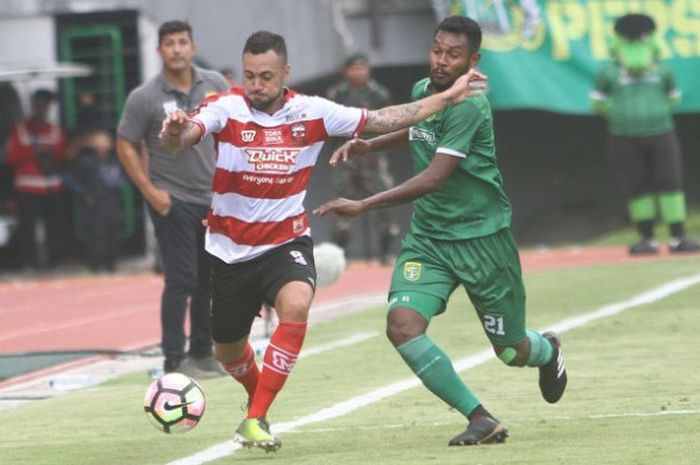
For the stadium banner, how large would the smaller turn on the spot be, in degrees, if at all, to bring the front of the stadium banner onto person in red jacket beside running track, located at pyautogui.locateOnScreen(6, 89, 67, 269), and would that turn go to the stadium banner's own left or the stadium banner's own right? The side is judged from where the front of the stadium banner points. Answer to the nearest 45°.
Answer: approximately 90° to the stadium banner's own right

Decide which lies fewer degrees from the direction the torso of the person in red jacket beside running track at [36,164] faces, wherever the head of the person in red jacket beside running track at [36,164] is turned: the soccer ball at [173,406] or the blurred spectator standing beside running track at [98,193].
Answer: the soccer ball

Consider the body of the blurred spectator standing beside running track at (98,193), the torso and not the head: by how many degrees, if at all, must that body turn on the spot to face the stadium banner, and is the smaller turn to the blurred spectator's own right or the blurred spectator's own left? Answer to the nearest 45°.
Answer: approximately 90° to the blurred spectator's own left
